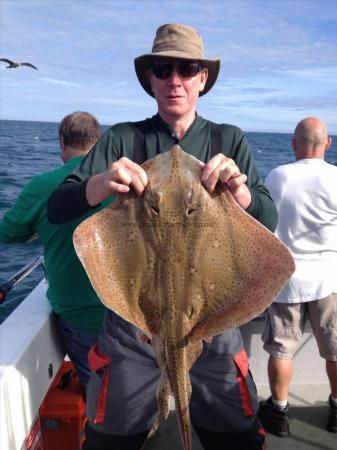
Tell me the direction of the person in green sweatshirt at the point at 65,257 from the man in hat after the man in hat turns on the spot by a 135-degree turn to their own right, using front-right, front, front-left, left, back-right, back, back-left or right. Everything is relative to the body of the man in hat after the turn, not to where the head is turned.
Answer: front

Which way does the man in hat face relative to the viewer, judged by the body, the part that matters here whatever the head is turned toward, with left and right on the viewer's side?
facing the viewer

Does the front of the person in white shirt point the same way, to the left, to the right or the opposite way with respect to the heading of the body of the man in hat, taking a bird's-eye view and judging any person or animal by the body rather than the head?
the opposite way

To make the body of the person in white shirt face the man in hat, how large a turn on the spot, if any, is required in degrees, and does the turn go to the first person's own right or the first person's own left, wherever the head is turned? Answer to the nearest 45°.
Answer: approximately 135° to the first person's own left

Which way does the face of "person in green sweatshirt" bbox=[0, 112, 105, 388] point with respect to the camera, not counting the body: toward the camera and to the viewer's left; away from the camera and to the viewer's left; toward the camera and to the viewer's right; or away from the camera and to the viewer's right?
away from the camera and to the viewer's left

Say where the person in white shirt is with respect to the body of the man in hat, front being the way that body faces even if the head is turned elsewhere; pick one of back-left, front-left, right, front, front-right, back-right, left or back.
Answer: back-left

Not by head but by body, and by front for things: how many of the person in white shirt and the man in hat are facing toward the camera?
1

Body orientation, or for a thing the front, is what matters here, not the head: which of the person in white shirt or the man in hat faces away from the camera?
the person in white shirt

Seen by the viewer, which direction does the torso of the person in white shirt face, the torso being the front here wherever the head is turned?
away from the camera

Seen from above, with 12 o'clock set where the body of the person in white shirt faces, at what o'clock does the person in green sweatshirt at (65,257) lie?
The person in green sweatshirt is roughly at 8 o'clock from the person in white shirt.

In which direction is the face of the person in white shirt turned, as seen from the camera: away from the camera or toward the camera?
away from the camera
